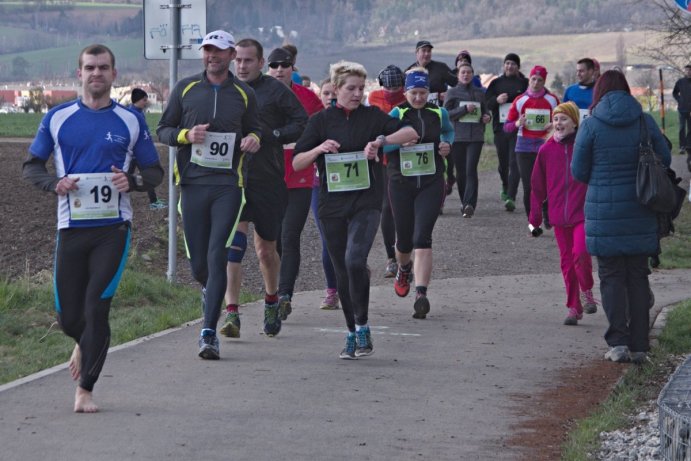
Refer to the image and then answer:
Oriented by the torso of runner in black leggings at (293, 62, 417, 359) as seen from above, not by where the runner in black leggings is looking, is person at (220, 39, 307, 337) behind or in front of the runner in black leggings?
behind

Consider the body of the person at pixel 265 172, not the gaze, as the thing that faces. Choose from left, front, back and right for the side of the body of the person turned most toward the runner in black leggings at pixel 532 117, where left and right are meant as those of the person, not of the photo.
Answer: back

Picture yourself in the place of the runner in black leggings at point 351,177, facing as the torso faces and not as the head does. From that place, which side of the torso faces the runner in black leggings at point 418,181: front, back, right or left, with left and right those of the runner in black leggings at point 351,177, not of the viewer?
back

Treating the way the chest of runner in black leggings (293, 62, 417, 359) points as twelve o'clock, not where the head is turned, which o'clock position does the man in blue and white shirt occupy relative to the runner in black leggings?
The man in blue and white shirt is roughly at 1 o'clock from the runner in black leggings.

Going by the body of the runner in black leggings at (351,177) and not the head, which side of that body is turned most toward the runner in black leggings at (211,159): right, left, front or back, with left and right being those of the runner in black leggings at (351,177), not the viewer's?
right
